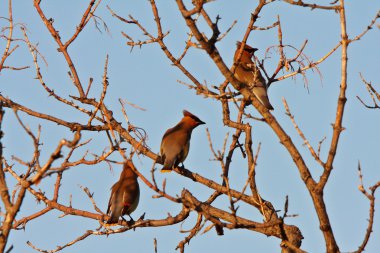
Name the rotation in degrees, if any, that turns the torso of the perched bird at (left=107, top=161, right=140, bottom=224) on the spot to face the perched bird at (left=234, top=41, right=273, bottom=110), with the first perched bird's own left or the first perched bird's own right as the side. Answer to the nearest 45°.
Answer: approximately 45° to the first perched bird's own right

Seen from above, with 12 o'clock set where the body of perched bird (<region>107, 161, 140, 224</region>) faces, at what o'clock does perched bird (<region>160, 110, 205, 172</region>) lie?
perched bird (<region>160, 110, 205, 172</region>) is roughly at 2 o'clock from perched bird (<region>107, 161, 140, 224</region>).

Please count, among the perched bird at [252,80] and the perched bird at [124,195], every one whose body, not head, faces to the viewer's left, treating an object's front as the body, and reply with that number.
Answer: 1

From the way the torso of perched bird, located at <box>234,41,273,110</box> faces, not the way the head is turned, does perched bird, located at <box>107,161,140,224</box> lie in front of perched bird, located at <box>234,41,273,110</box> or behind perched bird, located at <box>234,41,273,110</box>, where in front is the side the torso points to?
in front

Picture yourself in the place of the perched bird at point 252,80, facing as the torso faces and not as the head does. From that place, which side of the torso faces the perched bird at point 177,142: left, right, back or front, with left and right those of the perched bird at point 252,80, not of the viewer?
front

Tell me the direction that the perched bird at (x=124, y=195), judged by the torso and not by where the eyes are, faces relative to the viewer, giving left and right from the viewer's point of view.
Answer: facing away from the viewer and to the right of the viewer

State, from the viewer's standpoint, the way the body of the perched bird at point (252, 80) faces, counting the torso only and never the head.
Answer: to the viewer's left
